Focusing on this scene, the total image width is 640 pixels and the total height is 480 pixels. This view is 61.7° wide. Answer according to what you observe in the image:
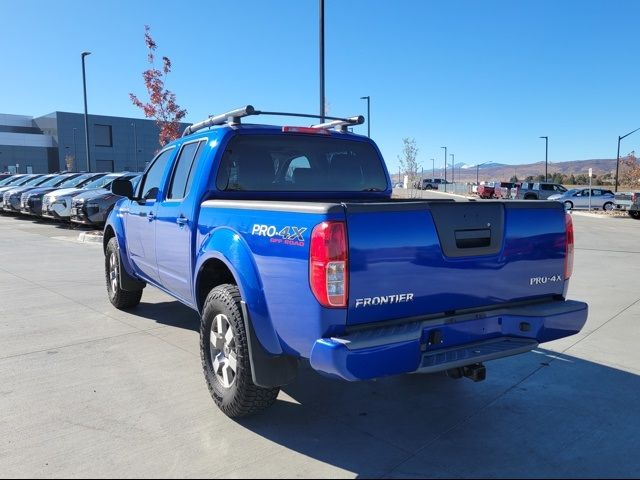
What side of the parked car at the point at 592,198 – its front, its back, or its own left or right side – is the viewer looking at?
left

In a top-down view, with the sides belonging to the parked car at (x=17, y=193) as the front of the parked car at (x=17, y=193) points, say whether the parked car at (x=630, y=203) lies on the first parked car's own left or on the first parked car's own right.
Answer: on the first parked car's own left

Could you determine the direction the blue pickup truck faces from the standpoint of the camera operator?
facing away from the viewer and to the left of the viewer

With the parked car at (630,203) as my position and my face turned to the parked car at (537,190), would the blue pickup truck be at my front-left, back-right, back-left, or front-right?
back-left

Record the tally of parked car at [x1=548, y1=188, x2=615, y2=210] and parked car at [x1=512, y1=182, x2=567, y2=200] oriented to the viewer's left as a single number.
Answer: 1

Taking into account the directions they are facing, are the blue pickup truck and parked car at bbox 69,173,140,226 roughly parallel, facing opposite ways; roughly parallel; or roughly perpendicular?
roughly perpendicular
